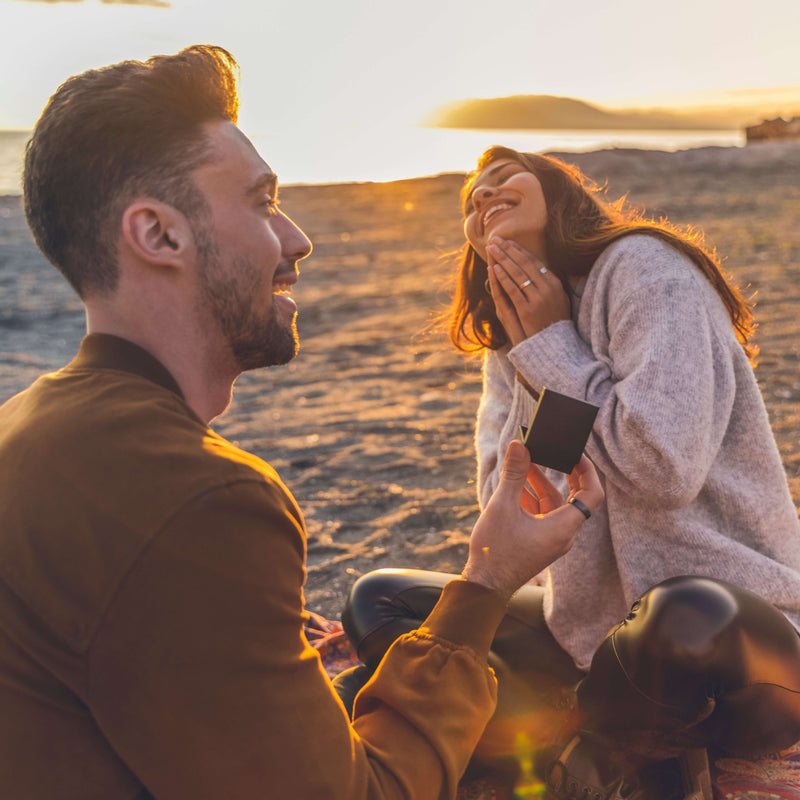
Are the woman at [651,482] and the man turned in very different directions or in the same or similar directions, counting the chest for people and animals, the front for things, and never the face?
very different directions

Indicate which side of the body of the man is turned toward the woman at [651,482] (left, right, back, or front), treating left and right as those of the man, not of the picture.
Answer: front

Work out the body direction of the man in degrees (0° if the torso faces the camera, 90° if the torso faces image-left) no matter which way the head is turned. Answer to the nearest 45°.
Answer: approximately 225°

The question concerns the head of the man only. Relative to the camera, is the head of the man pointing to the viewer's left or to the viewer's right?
to the viewer's right

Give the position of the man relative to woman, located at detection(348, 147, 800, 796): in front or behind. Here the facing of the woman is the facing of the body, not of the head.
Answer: in front

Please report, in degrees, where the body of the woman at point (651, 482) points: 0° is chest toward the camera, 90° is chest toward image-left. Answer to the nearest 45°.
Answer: approximately 45°
